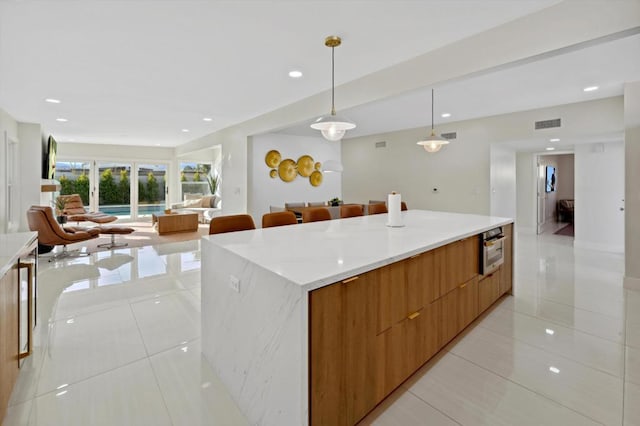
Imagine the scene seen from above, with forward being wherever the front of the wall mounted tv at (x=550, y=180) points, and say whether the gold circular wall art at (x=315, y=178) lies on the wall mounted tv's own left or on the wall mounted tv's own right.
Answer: on the wall mounted tv's own right

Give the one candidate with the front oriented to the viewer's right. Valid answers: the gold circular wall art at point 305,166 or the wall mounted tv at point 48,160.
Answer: the wall mounted tv

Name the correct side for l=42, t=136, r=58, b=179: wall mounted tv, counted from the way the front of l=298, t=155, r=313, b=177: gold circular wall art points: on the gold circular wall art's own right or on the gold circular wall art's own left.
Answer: on the gold circular wall art's own right

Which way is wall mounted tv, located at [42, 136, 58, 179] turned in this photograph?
to the viewer's right

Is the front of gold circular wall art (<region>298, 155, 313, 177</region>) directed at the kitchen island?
yes
